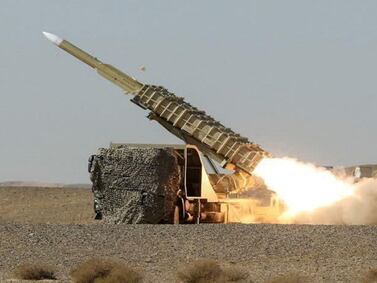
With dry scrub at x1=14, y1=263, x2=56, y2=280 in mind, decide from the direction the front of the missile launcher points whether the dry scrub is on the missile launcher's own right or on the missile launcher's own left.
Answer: on the missile launcher's own left

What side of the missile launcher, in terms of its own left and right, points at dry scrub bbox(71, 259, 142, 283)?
left

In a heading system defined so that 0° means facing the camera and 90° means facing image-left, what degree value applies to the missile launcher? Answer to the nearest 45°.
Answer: approximately 90°

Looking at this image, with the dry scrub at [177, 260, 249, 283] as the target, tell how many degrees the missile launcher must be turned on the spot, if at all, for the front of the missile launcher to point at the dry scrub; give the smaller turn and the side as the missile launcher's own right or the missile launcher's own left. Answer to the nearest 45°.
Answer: approximately 90° to the missile launcher's own left
